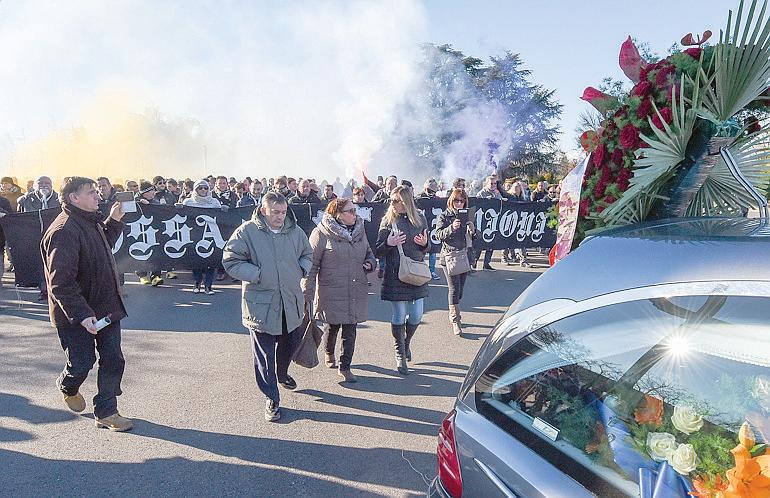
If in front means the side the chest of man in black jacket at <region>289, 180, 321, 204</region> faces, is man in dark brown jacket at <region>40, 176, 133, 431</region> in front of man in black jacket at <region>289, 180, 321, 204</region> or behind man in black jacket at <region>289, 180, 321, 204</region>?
in front

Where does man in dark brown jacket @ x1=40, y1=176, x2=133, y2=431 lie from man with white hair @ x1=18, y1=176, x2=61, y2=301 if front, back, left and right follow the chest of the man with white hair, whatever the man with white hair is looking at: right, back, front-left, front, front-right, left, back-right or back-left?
front

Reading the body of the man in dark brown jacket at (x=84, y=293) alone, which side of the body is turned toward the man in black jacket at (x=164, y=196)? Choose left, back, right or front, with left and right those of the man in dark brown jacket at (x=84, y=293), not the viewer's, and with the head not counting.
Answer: left

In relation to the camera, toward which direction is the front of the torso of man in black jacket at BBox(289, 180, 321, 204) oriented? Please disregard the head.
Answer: toward the camera

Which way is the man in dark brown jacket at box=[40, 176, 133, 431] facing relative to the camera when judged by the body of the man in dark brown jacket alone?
to the viewer's right

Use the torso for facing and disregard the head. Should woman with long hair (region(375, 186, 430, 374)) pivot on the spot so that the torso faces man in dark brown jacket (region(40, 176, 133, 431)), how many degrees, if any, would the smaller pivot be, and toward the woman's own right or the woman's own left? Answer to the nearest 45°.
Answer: approximately 45° to the woman's own right

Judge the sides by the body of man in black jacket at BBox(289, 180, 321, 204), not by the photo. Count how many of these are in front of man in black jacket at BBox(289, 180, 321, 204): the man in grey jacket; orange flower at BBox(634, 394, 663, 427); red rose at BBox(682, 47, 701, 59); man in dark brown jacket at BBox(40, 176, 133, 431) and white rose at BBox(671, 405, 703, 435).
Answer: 5

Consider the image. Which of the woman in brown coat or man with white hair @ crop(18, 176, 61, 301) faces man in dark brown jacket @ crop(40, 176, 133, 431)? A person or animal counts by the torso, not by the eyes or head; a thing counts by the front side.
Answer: the man with white hair

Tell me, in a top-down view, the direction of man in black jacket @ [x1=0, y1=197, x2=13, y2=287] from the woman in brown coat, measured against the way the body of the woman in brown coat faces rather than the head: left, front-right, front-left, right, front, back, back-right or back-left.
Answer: back
